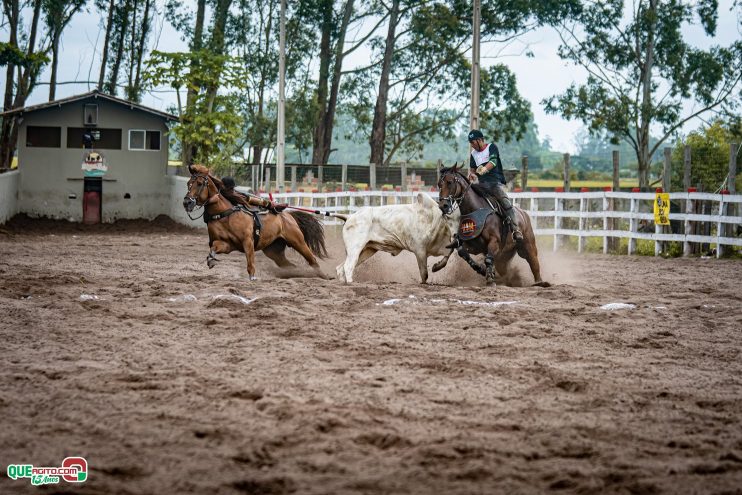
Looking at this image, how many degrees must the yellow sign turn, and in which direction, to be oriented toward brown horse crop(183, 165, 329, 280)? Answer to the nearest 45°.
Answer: approximately 45° to its right

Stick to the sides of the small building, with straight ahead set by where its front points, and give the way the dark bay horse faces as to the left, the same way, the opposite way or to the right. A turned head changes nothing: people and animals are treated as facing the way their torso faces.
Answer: to the right

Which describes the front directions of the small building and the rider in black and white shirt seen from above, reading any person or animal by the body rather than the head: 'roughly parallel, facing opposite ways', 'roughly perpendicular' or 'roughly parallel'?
roughly perpendicular

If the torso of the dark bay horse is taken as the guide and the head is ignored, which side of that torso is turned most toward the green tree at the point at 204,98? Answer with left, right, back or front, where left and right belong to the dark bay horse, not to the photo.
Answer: right

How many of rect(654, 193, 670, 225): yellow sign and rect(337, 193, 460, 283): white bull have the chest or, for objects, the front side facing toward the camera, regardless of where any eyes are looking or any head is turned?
1

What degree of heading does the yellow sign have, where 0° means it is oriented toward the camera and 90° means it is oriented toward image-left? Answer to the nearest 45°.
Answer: approximately 0°

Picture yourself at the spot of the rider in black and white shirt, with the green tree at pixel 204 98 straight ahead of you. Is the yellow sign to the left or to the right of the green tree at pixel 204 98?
right

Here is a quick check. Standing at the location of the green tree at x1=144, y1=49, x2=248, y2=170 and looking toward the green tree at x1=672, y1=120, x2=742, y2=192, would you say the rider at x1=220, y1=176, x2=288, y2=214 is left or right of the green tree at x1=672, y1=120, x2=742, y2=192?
right

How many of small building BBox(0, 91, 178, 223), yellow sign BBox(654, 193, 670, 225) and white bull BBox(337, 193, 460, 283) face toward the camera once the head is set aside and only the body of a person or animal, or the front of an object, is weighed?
2
